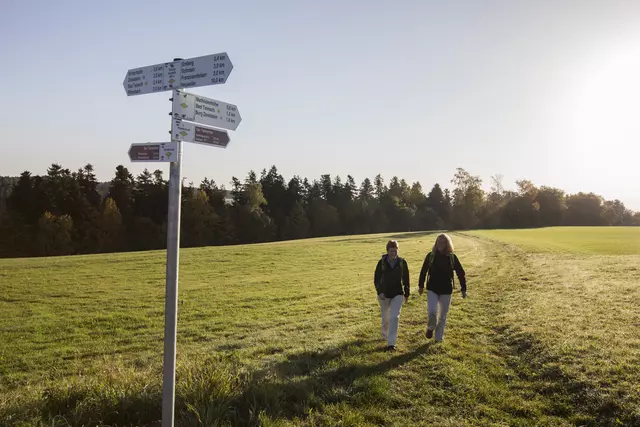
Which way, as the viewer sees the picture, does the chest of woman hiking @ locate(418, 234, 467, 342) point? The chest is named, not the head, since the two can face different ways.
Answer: toward the camera

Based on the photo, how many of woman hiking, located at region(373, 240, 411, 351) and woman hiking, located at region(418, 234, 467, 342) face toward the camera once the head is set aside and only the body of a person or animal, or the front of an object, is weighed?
2

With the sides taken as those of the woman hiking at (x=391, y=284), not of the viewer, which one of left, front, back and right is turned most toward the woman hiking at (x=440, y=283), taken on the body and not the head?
left

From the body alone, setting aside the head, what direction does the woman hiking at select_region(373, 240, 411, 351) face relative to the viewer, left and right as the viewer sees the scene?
facing the viewer

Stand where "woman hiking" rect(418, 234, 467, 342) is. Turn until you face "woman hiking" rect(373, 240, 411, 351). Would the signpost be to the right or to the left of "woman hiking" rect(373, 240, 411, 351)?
left

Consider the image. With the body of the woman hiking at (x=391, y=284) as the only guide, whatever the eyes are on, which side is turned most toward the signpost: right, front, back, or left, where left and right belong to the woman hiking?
front

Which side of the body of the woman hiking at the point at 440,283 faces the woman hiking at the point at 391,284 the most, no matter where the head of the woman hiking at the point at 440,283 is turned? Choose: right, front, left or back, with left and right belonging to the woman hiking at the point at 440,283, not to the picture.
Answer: right

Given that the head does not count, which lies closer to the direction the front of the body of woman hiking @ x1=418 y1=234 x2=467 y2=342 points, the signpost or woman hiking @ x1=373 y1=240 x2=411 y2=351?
the signpost

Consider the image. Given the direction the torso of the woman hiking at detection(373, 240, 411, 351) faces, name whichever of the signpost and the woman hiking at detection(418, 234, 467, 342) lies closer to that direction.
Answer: the signpost
